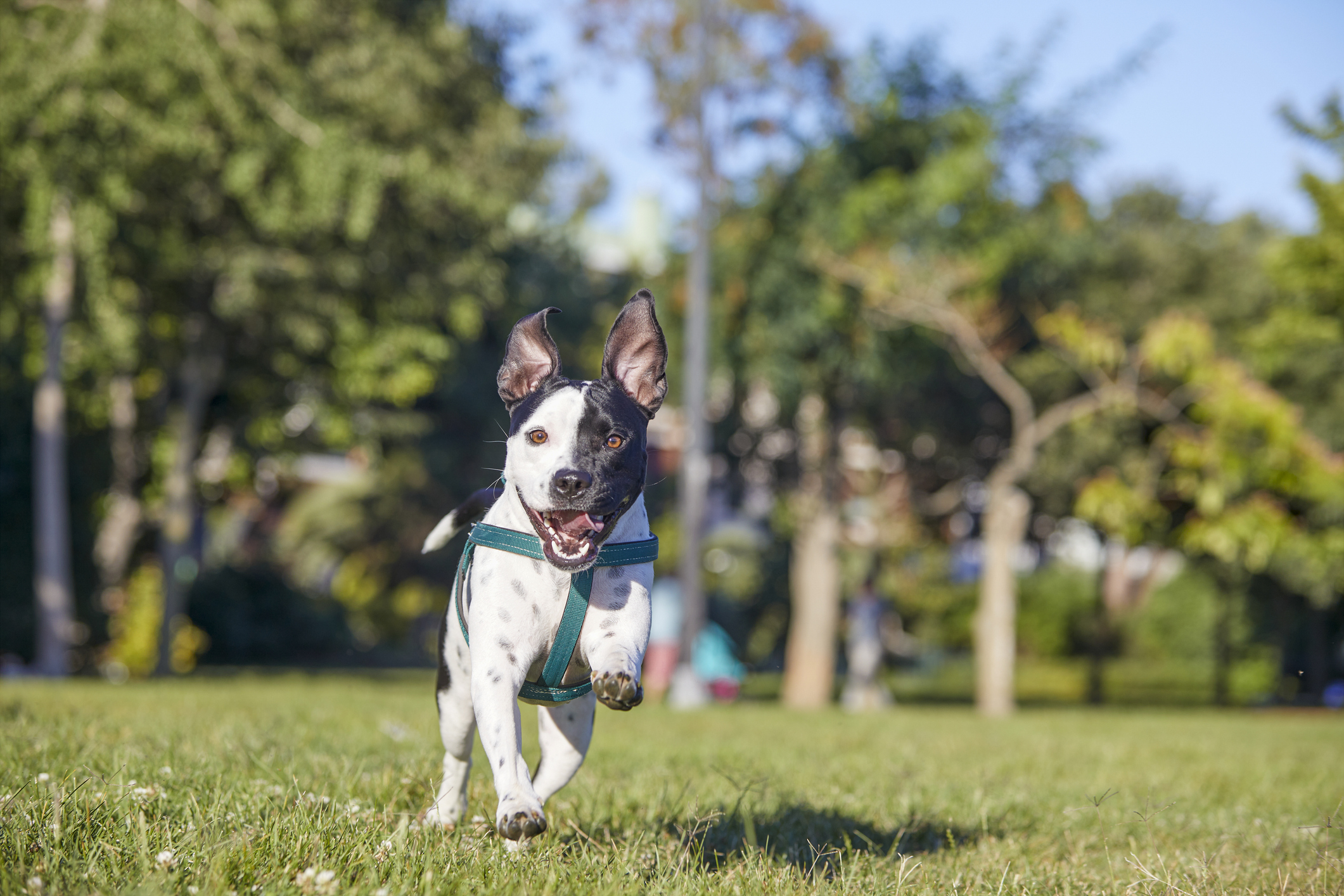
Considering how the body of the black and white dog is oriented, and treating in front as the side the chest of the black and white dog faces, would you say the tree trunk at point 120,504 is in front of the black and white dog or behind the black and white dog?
behind

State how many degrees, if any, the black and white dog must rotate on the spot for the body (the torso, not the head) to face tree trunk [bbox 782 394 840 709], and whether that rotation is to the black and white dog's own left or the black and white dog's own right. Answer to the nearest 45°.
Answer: approximately 180°

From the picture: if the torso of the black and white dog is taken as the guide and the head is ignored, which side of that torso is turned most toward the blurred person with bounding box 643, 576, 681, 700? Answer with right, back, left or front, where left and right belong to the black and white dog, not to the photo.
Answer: back

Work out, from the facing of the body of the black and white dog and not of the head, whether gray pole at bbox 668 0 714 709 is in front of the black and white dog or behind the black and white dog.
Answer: behind

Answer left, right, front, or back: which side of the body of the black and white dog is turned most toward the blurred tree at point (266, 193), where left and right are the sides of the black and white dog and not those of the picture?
back

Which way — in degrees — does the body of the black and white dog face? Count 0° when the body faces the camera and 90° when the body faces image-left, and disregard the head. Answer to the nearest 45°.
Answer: approximately 0°

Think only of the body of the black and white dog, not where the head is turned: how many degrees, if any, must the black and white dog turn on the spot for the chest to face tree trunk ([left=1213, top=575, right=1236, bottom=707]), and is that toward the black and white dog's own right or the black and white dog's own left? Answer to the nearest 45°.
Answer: approximately 135° to the black and white dog's own left
